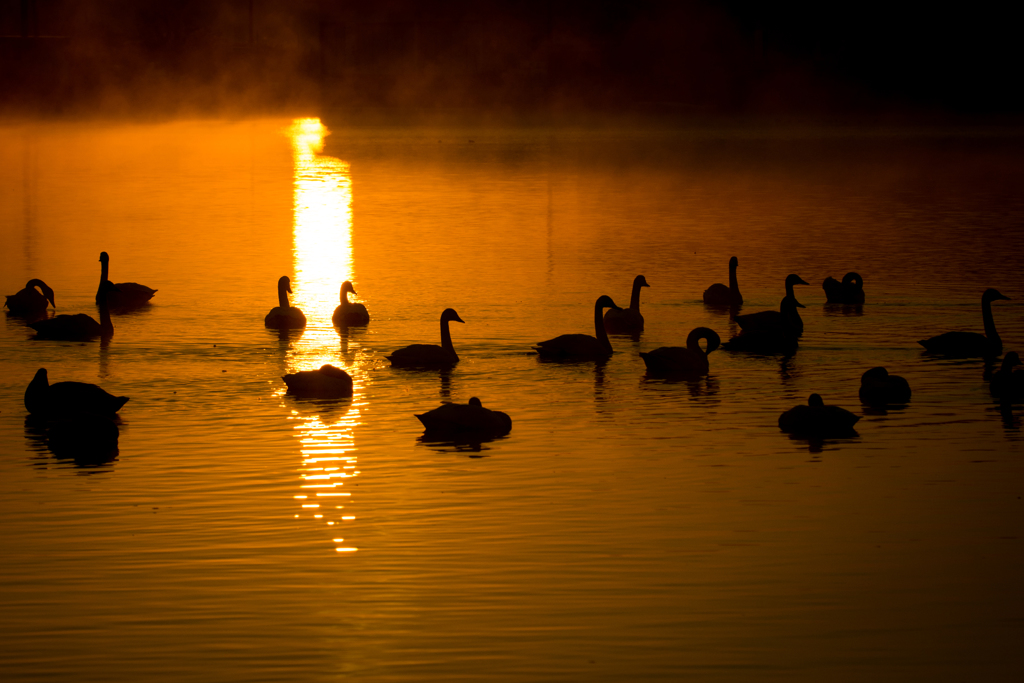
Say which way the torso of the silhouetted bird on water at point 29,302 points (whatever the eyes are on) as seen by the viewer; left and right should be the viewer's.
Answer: facing to the right of the viewer

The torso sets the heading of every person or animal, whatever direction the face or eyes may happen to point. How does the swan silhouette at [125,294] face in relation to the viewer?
to the viewer's left

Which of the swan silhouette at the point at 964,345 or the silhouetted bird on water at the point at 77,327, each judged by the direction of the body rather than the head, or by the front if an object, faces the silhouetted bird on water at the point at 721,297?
the silhouetted bird on water at the point at 77,327

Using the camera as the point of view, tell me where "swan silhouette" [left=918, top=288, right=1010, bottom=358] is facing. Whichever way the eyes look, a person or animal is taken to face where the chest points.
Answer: facing to the right of the viewer

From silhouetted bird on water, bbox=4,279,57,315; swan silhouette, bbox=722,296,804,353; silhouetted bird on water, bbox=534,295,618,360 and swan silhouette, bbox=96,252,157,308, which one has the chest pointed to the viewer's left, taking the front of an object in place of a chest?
swan silhouette, bbox=96,252,157,308

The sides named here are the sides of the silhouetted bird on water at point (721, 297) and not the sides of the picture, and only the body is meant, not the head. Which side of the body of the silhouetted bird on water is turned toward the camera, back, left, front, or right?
right

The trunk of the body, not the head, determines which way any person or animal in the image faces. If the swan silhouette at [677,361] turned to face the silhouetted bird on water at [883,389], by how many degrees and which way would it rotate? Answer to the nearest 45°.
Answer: approximately 45° to its right

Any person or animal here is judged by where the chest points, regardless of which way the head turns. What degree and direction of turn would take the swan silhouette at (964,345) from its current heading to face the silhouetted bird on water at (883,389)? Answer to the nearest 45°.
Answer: approximately 90° to its right

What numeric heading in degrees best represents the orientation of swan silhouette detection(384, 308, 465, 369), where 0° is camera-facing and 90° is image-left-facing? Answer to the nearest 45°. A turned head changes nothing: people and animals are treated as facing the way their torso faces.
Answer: approximately 270°

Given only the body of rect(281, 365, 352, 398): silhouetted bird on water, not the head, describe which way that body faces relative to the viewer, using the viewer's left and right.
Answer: facing to the right of the viewer

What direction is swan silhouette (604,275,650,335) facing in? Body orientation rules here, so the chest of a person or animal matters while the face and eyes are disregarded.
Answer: to the viewer's right

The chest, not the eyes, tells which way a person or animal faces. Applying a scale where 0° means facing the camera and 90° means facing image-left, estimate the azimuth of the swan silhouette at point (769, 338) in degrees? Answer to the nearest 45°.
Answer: approximately 270°
